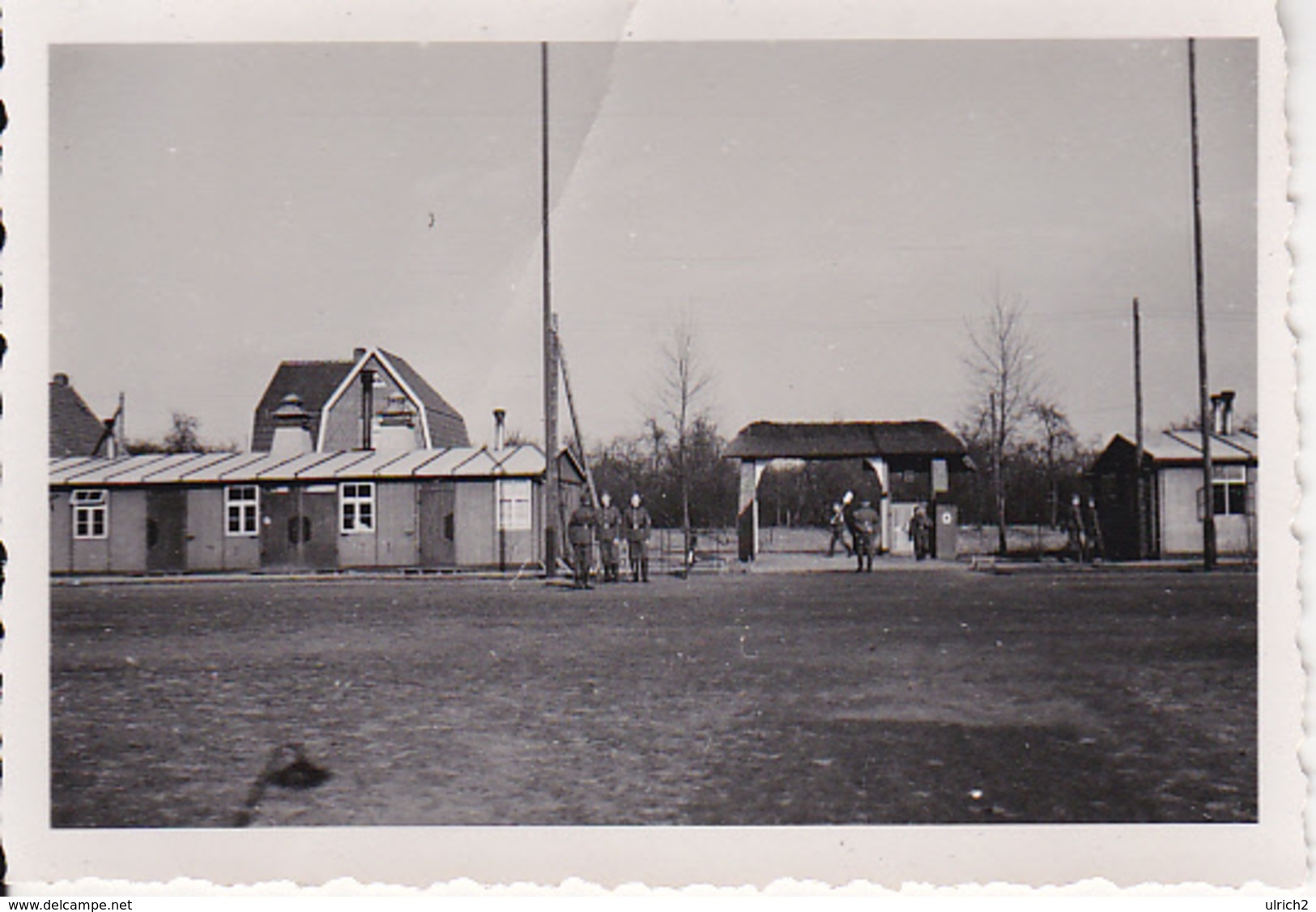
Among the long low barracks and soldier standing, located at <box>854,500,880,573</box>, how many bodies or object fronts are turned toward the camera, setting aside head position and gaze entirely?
2

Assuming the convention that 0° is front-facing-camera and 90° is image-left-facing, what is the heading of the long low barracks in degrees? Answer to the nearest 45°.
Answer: approximately 0°

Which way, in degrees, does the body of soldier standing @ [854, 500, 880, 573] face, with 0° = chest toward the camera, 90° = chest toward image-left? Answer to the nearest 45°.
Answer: approximately 0°

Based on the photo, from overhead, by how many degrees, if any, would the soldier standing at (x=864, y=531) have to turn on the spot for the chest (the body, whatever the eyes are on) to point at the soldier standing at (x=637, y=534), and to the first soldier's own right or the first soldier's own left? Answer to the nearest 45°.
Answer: approximately 45° to the first soldier's own right

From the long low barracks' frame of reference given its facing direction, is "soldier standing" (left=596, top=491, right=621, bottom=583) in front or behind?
in front
